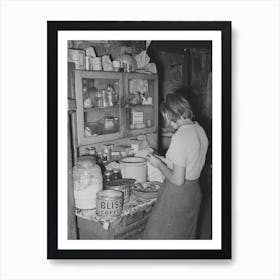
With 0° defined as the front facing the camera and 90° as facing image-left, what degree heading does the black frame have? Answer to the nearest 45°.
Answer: approximately 0°
